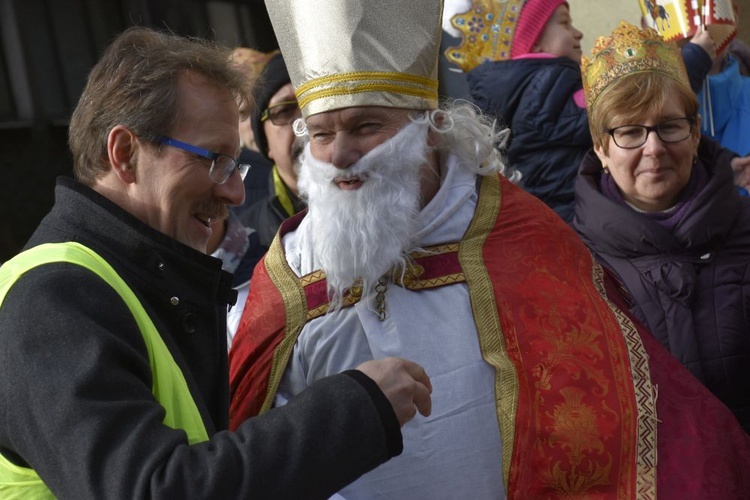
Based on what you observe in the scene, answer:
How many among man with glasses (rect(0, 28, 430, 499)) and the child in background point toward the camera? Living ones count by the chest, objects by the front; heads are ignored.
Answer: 0

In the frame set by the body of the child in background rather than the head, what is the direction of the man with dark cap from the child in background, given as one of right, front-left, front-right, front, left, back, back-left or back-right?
back

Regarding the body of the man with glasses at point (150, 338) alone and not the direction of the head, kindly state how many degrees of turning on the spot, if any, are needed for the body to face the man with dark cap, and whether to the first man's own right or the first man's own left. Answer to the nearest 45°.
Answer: approximately 90° to the first man's own left

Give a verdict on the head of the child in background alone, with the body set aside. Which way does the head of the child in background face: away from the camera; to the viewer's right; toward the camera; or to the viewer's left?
to the viewer's right

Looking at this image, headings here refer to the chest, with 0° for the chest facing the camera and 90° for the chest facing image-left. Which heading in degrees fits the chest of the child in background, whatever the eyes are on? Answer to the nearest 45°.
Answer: approximately 270°

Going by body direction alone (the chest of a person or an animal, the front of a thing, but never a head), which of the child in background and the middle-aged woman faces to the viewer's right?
the child in background

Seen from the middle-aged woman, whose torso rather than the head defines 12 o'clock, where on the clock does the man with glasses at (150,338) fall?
The man with glasses is roughly at 1 o'clock from the middle-aged woman.

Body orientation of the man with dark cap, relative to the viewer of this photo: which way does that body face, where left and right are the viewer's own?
facing the viewer and to the right of the viewer

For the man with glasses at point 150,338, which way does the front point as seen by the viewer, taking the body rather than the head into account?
to the viewer's right

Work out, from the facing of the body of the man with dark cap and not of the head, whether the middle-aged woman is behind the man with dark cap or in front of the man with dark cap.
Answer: in front

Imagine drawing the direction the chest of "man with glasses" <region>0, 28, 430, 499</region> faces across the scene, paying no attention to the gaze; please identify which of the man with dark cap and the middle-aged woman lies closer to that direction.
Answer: the middle-aged woman

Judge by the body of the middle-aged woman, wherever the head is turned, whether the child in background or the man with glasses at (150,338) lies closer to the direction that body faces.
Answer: the man with glasses

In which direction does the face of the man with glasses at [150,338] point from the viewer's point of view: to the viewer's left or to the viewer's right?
to the viewer's right

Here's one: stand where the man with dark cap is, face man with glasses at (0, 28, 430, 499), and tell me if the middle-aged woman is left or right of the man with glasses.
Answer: left
